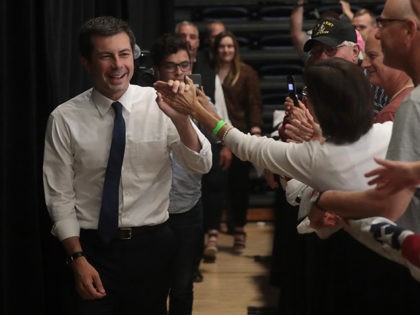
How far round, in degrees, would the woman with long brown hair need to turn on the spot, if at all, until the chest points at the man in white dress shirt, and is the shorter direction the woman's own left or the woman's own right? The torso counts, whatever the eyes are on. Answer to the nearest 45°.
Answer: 0° — they already face them

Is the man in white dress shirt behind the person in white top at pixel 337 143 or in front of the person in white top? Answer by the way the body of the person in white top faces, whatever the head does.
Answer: in front

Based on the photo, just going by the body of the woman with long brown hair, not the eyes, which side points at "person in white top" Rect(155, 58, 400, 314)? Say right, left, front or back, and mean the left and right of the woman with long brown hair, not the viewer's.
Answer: front

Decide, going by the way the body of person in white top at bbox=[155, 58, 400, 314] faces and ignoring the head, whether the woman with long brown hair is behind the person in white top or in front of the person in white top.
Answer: in front

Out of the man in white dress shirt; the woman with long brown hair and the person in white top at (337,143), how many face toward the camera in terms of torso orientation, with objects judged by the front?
2

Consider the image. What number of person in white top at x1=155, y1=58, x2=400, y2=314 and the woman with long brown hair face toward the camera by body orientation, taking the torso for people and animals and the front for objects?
1

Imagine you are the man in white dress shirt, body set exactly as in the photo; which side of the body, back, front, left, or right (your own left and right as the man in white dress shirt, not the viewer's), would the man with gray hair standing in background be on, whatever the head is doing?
back

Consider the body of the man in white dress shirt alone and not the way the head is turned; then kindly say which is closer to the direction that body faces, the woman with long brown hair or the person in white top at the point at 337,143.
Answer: the person in white top

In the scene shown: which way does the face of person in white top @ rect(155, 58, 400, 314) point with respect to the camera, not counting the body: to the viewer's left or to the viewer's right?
to the viewer's left

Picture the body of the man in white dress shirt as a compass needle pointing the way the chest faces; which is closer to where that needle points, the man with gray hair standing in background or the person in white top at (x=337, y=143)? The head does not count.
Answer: the person in white top
